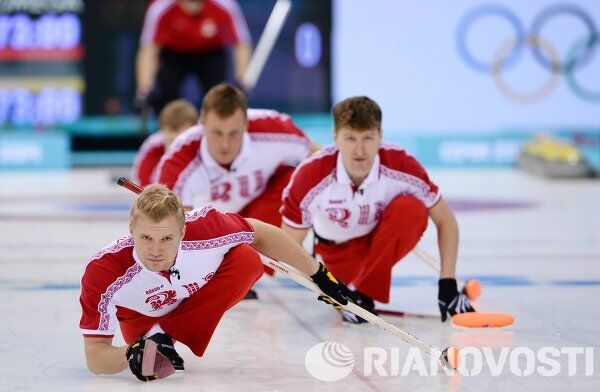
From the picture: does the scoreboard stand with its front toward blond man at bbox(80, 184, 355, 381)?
yes

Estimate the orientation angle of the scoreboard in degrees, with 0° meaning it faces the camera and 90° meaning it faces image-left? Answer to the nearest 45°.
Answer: approximately 0°

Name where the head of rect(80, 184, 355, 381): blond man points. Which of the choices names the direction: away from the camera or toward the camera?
toward the camera

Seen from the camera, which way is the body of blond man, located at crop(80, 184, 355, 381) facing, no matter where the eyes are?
toward the camera

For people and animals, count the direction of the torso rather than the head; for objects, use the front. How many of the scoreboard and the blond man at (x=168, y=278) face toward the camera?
2

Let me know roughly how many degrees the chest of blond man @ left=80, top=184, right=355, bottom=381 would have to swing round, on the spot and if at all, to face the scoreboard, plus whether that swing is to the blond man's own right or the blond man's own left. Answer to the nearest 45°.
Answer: approximately 180°

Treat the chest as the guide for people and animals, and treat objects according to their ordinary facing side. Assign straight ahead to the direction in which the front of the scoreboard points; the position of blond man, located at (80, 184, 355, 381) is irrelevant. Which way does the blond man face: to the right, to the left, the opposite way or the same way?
the same way
